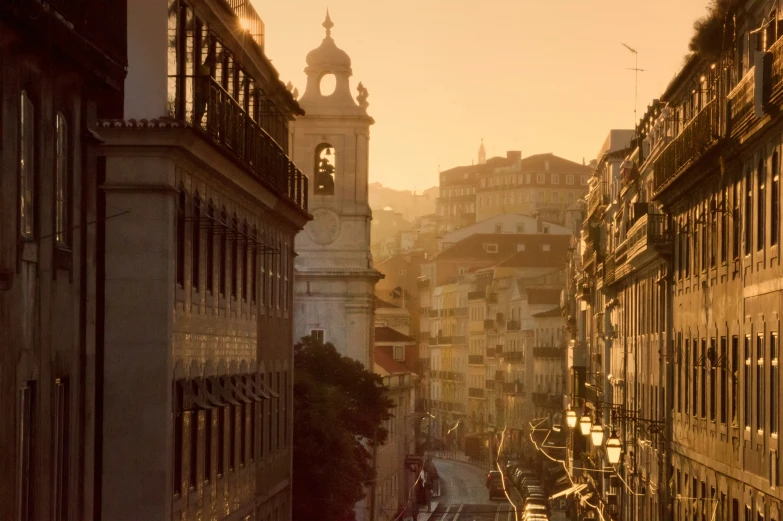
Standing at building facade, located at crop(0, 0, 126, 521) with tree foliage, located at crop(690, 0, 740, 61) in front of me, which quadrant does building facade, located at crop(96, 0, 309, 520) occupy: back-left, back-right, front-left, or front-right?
front-left

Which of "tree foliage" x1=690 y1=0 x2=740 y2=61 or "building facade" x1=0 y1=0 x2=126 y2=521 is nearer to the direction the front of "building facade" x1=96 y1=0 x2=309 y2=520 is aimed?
the tree foliage

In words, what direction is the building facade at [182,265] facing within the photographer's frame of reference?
facing to the right of the viewer

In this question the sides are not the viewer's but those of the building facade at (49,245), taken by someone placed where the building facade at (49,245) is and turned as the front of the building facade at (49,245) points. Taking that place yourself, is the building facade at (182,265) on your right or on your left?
on your left

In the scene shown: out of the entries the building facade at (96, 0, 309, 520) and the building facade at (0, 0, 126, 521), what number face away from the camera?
0

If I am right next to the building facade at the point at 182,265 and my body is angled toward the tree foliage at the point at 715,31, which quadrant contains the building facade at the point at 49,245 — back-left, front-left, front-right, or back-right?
back-right

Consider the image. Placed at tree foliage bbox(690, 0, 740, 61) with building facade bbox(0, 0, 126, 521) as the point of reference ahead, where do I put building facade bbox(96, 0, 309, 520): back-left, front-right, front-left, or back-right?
front-right

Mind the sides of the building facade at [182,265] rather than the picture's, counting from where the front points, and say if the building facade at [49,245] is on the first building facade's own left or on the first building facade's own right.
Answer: on the first building facade's own right
